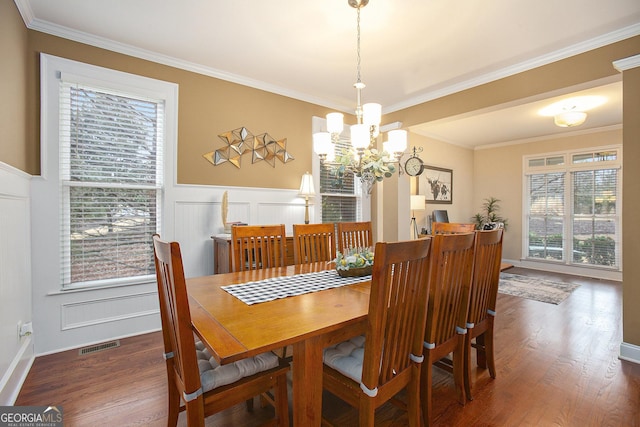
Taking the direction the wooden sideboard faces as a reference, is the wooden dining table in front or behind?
in front

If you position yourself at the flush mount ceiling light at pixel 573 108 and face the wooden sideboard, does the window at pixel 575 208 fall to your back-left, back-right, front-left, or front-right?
back-right

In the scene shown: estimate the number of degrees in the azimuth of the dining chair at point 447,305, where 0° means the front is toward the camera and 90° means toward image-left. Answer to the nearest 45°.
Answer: approximately 135°

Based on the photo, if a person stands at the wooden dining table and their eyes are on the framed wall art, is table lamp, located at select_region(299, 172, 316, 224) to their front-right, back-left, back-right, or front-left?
front-left

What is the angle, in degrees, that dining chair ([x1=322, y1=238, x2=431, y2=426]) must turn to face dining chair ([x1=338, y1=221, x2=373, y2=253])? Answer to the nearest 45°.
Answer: approximately 45° to its right

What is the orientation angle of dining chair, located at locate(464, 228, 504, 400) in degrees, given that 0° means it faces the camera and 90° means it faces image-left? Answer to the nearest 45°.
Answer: approximately 135°

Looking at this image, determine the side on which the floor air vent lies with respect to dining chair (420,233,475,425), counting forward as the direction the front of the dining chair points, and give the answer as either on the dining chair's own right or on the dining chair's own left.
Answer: on the dining chair's own left

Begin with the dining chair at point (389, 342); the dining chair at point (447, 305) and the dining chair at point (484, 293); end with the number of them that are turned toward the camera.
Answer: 0

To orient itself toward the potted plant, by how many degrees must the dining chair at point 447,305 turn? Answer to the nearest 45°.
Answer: approximately 45° to its right

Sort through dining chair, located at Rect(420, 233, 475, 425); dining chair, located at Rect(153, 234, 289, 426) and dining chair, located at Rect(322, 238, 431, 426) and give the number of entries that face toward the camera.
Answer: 0

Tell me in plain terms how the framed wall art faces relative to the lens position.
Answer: facing the viewer and to the right of the viewer

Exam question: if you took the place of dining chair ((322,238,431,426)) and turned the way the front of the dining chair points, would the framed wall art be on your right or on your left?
on your right

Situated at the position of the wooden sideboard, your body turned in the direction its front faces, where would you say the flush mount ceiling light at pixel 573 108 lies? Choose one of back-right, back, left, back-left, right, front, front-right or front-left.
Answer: front-left

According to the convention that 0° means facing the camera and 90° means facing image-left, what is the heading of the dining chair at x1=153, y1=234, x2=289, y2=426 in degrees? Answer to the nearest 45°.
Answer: approximately 225°

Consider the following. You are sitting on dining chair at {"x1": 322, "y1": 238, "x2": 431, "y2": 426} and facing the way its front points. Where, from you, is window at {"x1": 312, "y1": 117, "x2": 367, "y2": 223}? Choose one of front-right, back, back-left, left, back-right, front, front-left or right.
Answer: front-right
